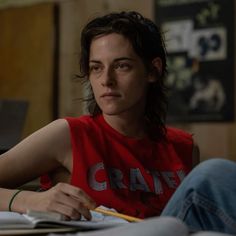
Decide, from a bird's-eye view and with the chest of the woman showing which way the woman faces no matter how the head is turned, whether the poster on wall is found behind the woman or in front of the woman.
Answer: behind

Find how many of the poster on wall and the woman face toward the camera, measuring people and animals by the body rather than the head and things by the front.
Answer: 2

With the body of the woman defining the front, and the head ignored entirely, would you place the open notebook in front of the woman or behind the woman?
in front

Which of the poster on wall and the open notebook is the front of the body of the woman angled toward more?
the open notebook

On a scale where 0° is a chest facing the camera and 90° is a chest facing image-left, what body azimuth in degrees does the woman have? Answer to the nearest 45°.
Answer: approximately 0°

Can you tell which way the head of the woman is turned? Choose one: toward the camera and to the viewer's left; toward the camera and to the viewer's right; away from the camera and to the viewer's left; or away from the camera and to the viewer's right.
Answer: toward the camera and to the viewer's left

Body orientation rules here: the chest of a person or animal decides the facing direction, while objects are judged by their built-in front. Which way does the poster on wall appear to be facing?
toward the camera

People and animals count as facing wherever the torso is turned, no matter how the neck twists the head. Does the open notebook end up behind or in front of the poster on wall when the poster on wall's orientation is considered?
in front
